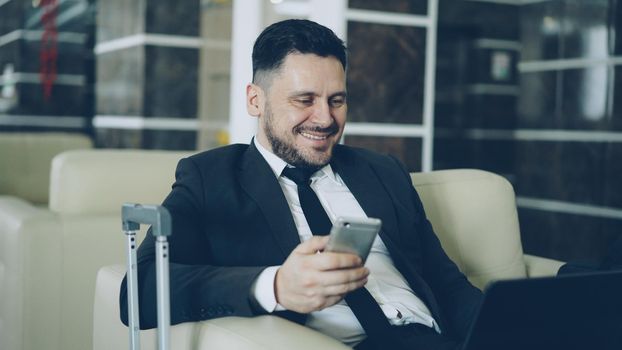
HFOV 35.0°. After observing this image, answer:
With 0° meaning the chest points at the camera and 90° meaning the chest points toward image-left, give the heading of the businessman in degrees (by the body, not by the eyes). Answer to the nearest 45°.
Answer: approximately 315°

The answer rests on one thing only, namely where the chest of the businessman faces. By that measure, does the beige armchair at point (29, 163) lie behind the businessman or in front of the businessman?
behind

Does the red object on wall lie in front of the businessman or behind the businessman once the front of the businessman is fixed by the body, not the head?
behind
